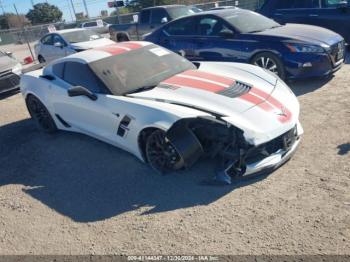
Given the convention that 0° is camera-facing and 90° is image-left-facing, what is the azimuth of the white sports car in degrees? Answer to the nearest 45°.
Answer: approximately 315°

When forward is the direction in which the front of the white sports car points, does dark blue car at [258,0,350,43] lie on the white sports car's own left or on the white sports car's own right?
on the white sports car's own left

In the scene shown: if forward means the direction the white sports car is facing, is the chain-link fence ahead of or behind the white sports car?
behind

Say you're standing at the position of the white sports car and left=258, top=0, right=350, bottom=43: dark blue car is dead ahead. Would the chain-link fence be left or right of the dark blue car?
left
